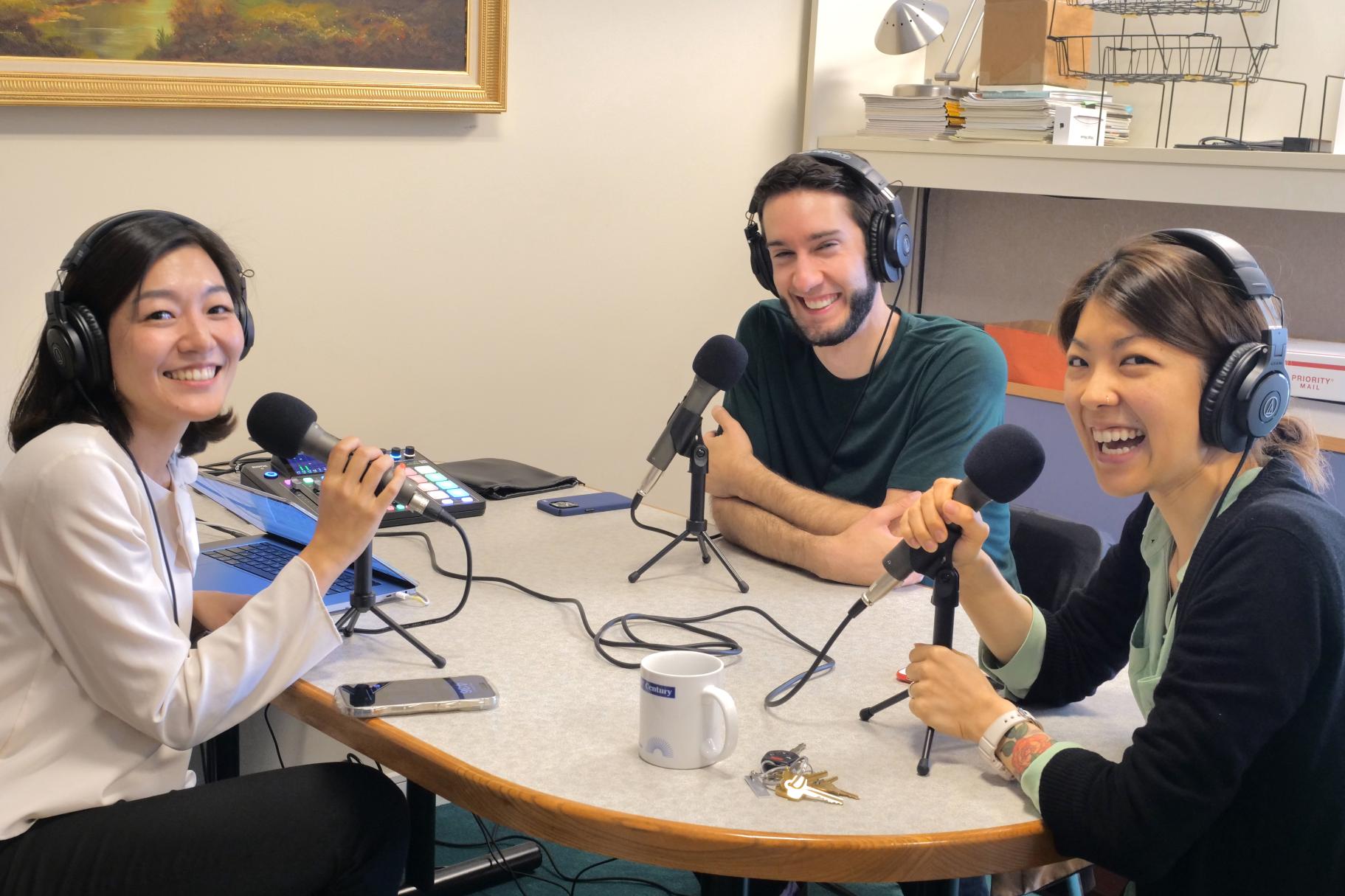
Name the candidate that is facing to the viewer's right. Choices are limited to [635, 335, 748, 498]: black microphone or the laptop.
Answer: the black microphone

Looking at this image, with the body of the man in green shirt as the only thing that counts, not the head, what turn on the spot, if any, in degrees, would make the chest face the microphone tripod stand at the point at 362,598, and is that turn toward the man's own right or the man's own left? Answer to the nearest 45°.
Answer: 0° — they already face it

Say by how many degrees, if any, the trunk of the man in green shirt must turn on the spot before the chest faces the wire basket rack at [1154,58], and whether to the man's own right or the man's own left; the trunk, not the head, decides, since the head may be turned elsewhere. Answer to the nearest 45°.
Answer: approximately 180°

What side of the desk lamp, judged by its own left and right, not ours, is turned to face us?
left

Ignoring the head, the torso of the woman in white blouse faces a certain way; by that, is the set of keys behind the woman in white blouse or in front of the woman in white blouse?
in front

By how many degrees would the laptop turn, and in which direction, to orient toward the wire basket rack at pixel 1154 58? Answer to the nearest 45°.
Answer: approximately 180°

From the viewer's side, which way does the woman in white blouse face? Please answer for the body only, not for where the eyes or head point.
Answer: to the viewer's right
